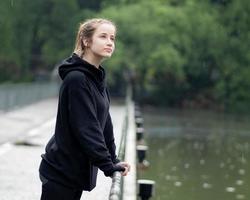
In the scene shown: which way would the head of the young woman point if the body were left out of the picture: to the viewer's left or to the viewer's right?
to the viewer's right

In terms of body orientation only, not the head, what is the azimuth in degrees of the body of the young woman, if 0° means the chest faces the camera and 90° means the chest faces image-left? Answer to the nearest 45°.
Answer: approximately 270°

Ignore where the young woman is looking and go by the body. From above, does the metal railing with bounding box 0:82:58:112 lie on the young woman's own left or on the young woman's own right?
on the young woman's own left
